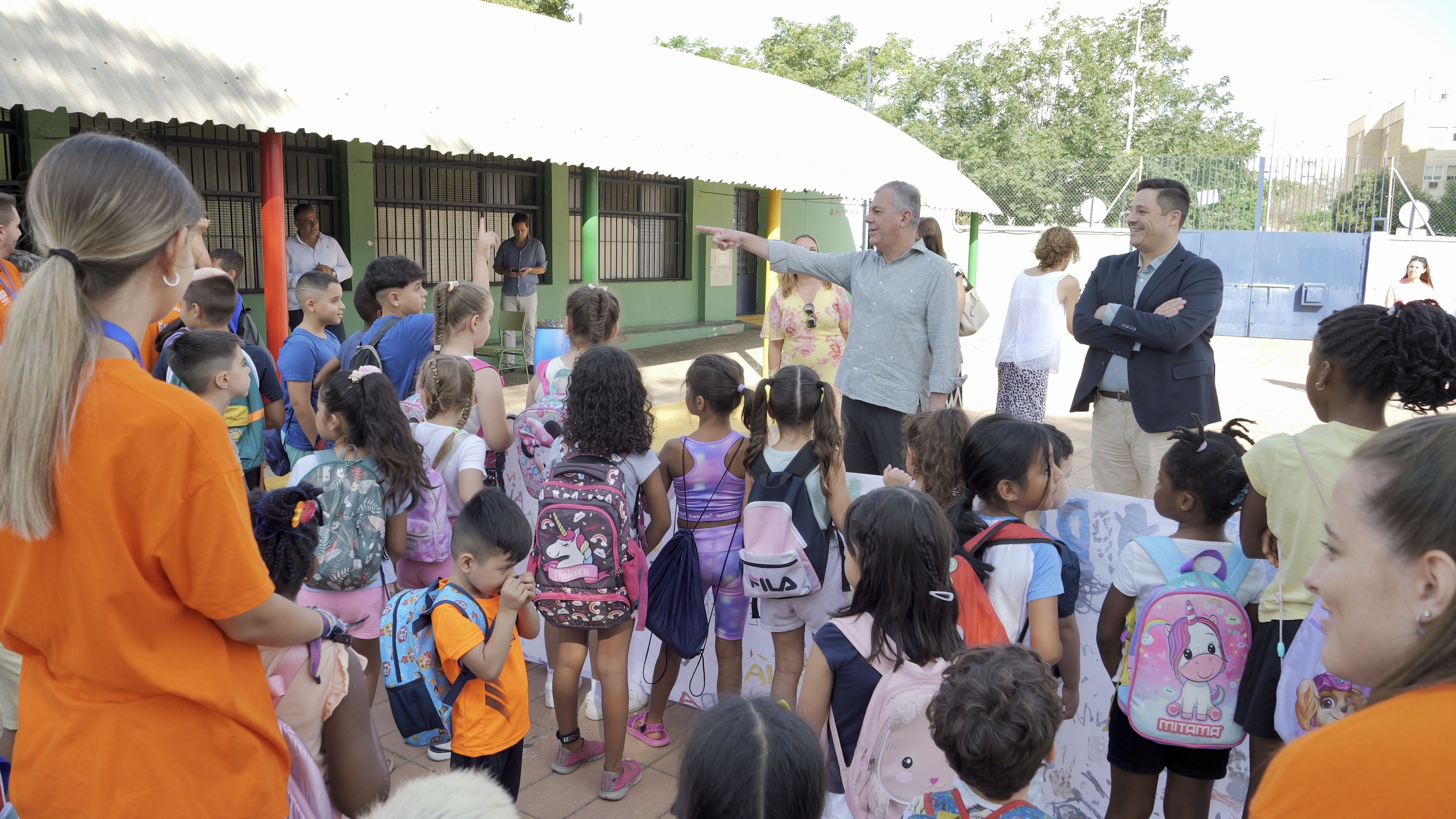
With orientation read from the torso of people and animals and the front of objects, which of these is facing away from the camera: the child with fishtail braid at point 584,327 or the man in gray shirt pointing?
the child with fishtail braid

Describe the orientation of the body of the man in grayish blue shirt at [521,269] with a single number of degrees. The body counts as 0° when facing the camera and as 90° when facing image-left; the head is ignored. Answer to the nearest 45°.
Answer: approximately 0°

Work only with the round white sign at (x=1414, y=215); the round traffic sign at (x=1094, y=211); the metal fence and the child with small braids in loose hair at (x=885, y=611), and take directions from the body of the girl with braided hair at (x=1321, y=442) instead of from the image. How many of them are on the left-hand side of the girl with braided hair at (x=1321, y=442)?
1

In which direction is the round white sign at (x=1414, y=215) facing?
toward the camera

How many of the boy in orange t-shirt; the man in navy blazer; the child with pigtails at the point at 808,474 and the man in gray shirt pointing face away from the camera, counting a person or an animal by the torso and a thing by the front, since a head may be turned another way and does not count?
1

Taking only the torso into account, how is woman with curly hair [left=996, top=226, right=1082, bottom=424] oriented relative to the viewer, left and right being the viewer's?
facing away from the viewer and to the right of the viewer

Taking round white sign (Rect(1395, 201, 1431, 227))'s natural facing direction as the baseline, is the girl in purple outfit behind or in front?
in front

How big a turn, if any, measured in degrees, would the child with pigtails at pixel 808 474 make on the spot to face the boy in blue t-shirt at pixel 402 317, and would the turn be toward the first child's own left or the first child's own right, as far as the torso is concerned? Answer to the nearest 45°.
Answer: approximately 45° to the first child's own left

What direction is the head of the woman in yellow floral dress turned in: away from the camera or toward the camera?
toward the camera

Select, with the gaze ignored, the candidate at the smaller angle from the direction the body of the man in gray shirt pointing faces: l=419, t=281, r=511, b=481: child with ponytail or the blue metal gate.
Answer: the child with ponytail

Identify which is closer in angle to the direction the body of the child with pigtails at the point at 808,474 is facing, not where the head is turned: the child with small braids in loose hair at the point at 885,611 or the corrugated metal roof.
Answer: the corrugated metal roof

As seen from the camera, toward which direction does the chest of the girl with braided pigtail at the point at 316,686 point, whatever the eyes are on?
away from the camera

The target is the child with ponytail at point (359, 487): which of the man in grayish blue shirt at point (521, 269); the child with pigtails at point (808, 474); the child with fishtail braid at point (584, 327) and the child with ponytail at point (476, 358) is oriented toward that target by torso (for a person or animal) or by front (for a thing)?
the man in grayish blue shirt

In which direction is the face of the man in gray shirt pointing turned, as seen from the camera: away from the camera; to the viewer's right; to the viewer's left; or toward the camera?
to the viewer's left

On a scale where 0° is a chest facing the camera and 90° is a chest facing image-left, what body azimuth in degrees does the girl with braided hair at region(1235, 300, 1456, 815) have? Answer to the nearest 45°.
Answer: approximately 135°

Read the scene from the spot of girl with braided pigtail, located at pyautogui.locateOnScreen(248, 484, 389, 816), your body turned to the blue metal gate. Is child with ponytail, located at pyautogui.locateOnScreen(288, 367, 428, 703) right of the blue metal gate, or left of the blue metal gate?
left
